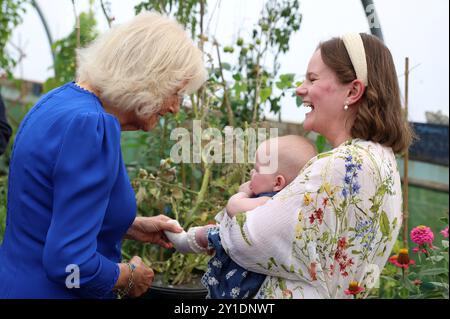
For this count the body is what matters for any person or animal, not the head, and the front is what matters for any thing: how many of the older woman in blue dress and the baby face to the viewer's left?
1

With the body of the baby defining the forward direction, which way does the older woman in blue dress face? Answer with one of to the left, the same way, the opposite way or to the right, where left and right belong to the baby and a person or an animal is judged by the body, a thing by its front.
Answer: the opposite way

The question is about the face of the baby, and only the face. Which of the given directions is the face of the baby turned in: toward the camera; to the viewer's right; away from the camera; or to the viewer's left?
to the viewer's left

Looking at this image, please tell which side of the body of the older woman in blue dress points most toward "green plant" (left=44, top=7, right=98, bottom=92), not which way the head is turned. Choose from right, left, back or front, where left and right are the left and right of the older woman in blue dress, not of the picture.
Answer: left

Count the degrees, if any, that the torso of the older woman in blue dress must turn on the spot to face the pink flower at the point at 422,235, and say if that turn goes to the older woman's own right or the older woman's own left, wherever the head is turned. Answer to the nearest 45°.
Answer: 0° — they already face it

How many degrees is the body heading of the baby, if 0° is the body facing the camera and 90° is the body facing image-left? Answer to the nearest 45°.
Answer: approximately 90°

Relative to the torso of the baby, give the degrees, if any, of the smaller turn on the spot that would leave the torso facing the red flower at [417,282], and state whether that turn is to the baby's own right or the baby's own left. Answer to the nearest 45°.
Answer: approximately 135° to the baby's own right

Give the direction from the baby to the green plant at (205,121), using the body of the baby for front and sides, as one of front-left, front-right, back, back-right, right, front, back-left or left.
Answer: right

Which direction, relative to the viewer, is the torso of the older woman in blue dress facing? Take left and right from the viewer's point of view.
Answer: facing to the right of the viewer
